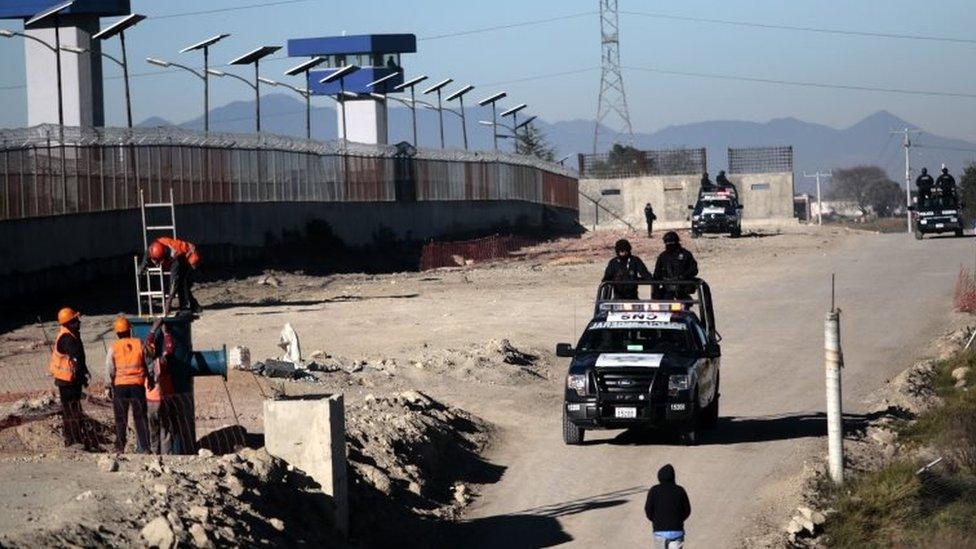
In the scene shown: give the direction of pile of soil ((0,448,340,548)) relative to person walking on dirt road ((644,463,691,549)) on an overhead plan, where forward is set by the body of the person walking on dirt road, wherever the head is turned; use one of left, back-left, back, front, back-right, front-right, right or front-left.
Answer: left

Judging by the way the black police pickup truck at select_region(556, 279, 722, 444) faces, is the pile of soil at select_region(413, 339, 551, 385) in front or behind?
behind

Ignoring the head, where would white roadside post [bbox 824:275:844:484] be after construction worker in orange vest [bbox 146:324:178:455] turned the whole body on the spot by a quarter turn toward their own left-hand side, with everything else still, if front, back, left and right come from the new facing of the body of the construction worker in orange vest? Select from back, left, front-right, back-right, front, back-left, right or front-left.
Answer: back

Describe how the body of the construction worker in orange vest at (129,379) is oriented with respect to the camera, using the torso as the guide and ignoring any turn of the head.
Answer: away from the camera

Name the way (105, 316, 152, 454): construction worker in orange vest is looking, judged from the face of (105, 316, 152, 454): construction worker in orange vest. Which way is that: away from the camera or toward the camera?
away from the camera

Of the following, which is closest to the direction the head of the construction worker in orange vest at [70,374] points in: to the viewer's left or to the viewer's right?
to the viewer's right

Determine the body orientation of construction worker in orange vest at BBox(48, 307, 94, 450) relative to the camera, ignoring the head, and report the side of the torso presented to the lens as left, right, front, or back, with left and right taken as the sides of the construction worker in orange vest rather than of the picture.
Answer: right

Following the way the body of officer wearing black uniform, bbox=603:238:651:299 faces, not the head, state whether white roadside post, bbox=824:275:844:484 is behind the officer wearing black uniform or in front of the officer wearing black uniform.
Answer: in front

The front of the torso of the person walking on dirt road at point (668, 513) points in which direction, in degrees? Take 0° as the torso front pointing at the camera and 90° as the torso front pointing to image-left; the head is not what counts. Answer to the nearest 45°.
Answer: approximately 180°

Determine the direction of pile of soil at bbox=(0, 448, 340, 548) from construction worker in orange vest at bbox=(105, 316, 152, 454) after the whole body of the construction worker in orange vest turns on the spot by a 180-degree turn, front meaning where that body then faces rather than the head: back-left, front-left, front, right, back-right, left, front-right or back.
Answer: front
